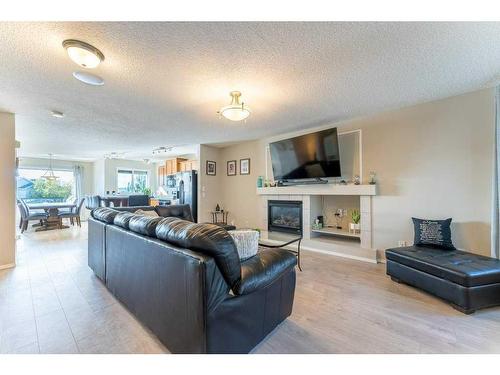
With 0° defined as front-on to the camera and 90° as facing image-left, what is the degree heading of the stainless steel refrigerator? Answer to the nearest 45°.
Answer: approximately 45°

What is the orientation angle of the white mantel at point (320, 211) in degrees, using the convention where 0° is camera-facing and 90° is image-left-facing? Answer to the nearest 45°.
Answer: approximately 45°

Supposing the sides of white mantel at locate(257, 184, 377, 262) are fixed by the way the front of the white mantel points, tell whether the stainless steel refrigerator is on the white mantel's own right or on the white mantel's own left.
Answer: on the white mantel's own right

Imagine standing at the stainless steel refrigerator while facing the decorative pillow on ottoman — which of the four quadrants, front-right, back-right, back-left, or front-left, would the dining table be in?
back-right

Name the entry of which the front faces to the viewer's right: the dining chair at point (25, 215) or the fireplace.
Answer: the dining chair

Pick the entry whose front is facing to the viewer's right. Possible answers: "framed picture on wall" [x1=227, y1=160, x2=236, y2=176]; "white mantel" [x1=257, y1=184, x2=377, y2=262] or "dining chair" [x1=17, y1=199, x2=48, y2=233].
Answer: the dining chair

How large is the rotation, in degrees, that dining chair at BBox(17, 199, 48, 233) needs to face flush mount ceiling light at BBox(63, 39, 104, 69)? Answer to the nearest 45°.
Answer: approximately 90° to its right

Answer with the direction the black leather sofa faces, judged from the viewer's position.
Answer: facing away from the viewer and to the right of the viewer
